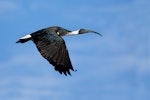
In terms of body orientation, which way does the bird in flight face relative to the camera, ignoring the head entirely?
to the viewer's right
